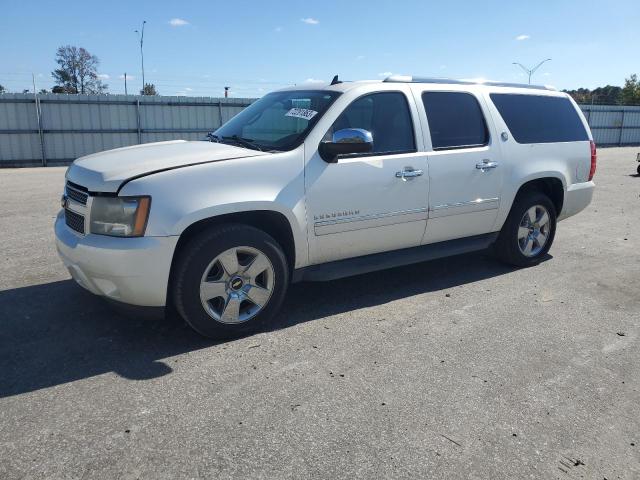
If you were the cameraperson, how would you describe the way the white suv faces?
facing the viewer and to the left of the viewer

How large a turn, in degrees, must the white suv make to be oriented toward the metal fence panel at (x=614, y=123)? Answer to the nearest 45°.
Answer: approximately 180°

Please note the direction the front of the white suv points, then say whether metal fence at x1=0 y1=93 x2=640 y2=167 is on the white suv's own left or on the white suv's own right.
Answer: on the white suv's own right
